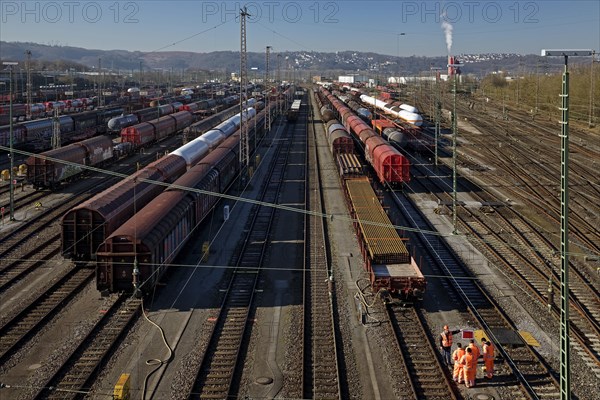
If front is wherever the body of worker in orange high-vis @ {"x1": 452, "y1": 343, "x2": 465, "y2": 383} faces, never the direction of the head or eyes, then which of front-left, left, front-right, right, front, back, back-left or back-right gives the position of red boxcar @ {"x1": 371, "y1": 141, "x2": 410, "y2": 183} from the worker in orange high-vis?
front-left

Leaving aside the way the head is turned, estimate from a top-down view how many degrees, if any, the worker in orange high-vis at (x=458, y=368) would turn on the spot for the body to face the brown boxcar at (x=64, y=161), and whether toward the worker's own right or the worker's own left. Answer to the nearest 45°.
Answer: approximately 90° to the worker's own left

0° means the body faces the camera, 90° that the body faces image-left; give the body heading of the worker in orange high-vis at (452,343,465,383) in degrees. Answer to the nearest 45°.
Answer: approximately 225°

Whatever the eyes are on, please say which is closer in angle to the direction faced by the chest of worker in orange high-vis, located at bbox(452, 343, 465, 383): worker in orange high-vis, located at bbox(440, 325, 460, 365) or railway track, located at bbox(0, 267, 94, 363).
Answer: the worker in orange high-vis
